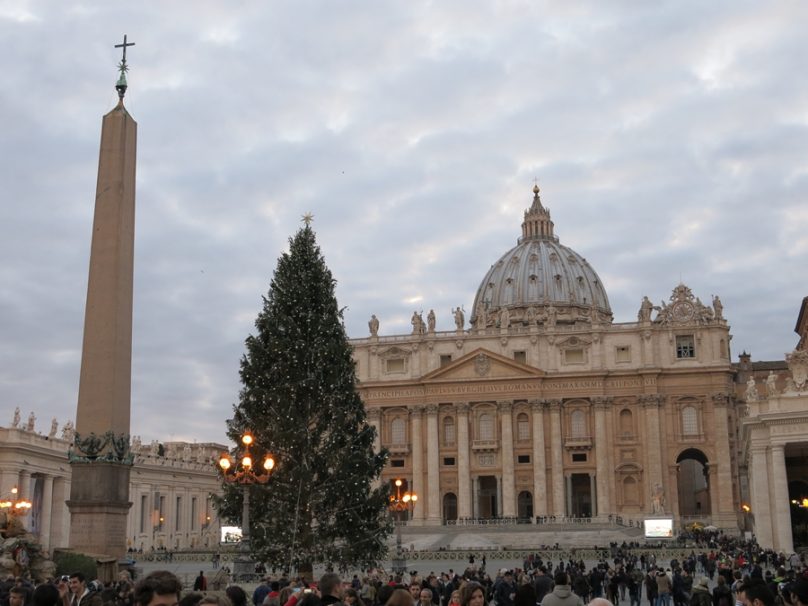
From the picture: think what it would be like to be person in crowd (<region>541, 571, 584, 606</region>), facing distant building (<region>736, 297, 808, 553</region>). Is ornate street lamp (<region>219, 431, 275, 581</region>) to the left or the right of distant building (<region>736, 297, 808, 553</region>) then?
left

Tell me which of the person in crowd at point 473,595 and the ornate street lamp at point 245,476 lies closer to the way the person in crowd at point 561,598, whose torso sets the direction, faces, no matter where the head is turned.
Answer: the ornate street lamp

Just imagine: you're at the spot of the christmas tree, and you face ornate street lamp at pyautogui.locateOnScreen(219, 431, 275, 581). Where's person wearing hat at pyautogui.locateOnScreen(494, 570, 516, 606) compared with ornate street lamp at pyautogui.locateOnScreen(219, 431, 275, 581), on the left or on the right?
left

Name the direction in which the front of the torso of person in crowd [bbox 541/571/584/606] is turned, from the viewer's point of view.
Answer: away from the camera

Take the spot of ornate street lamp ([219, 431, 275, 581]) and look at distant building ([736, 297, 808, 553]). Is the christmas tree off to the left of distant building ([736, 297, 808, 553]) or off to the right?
left

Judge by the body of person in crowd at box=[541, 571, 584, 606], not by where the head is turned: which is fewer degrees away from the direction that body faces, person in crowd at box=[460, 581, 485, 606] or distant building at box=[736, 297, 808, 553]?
the distant building

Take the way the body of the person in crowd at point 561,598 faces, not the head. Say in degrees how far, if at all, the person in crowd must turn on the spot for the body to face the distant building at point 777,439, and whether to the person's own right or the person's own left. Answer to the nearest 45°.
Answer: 0° — they already face it

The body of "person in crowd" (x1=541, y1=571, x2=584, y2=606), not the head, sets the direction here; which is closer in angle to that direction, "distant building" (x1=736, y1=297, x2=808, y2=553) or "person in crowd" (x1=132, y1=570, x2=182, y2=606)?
the distant building

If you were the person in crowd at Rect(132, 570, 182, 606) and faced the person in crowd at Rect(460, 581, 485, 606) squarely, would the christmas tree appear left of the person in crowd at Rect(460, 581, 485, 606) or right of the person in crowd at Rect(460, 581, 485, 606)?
left

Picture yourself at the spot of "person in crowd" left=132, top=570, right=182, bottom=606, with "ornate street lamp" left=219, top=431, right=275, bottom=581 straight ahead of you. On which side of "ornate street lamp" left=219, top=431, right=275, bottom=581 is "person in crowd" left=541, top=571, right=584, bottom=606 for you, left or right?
right

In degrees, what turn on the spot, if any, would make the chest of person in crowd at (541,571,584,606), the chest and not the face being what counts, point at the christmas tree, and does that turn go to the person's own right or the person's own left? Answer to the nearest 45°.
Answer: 0° — they already face it
